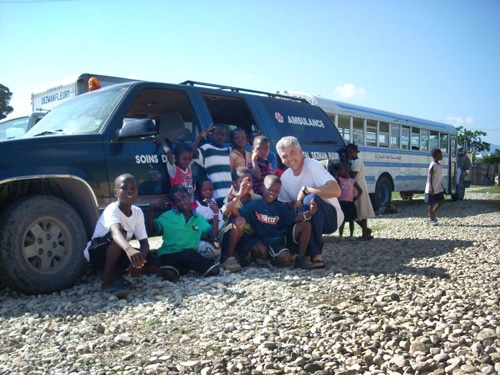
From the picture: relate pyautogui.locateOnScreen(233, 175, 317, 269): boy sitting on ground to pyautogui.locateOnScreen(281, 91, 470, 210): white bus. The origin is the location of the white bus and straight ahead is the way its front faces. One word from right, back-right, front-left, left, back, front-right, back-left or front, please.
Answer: back-right

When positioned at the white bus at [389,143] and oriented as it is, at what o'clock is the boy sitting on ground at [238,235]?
The boy sitting on ground is roughly at 5 o'clock from the white bus.

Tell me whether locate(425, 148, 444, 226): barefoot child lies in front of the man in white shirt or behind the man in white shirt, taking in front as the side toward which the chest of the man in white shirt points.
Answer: behind

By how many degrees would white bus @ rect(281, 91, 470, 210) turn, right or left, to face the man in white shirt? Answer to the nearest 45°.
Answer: approximately 135° to its right

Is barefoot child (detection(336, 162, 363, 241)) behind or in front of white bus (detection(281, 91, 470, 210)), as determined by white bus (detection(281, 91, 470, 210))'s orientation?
behind

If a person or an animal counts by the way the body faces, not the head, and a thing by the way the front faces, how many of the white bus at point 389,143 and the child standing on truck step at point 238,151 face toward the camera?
1

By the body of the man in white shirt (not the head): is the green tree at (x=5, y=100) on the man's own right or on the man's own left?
on the man's own right

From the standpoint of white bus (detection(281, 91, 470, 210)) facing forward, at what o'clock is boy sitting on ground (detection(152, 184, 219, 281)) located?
The boy sitting on ground is roughly at 5 o'clock from the white bus.
